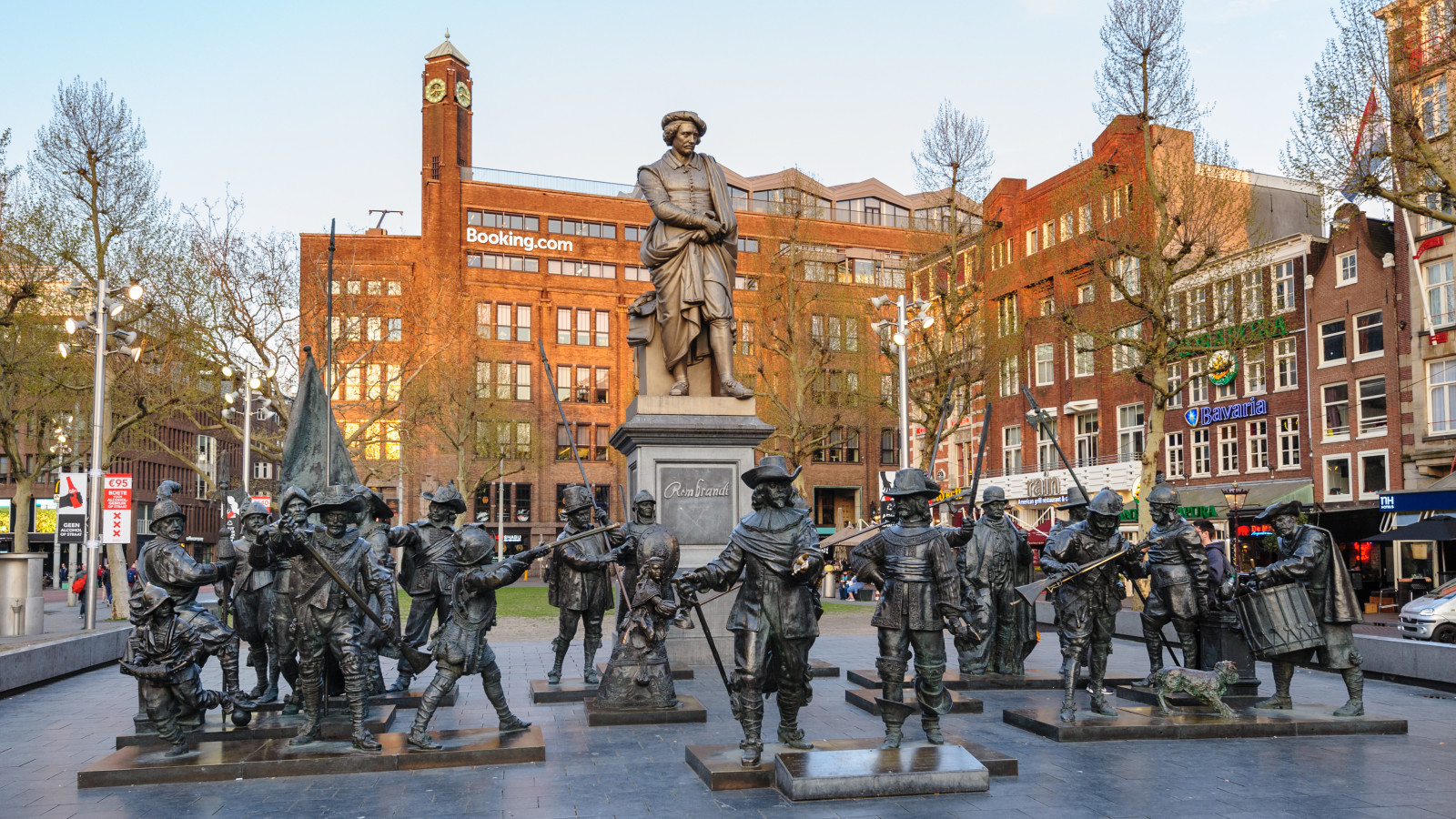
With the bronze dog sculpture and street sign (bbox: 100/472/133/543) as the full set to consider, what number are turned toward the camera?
1

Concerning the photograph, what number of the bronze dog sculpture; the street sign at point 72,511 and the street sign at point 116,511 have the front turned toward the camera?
2

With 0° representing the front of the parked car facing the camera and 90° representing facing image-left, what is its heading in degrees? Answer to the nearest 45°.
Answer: approximately 45°
